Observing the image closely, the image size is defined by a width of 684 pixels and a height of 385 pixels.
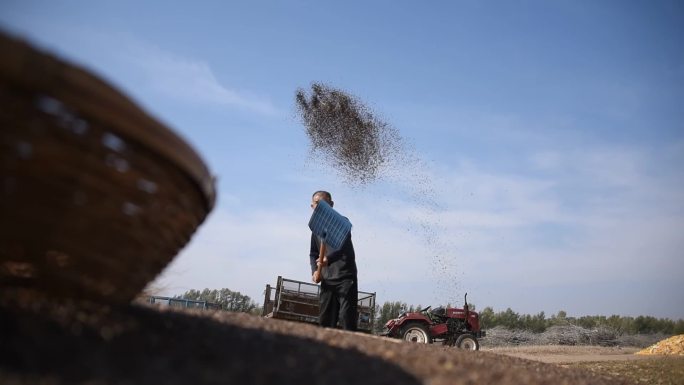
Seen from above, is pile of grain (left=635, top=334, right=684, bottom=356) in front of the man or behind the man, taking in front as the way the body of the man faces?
behind

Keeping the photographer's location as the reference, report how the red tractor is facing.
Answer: facing to the right of the viewer

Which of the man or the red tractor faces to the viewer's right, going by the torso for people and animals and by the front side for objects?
the red tractor

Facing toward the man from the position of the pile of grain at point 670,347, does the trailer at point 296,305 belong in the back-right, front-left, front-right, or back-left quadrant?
front-right

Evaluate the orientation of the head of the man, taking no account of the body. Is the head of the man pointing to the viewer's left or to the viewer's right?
to the viewer's left

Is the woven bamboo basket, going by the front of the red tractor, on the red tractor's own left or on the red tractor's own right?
on the red tractor's own right

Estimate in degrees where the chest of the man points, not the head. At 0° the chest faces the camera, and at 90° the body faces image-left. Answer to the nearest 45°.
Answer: approximately 45°

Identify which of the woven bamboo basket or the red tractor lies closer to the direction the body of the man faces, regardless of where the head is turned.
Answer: the woven bamboo basket
